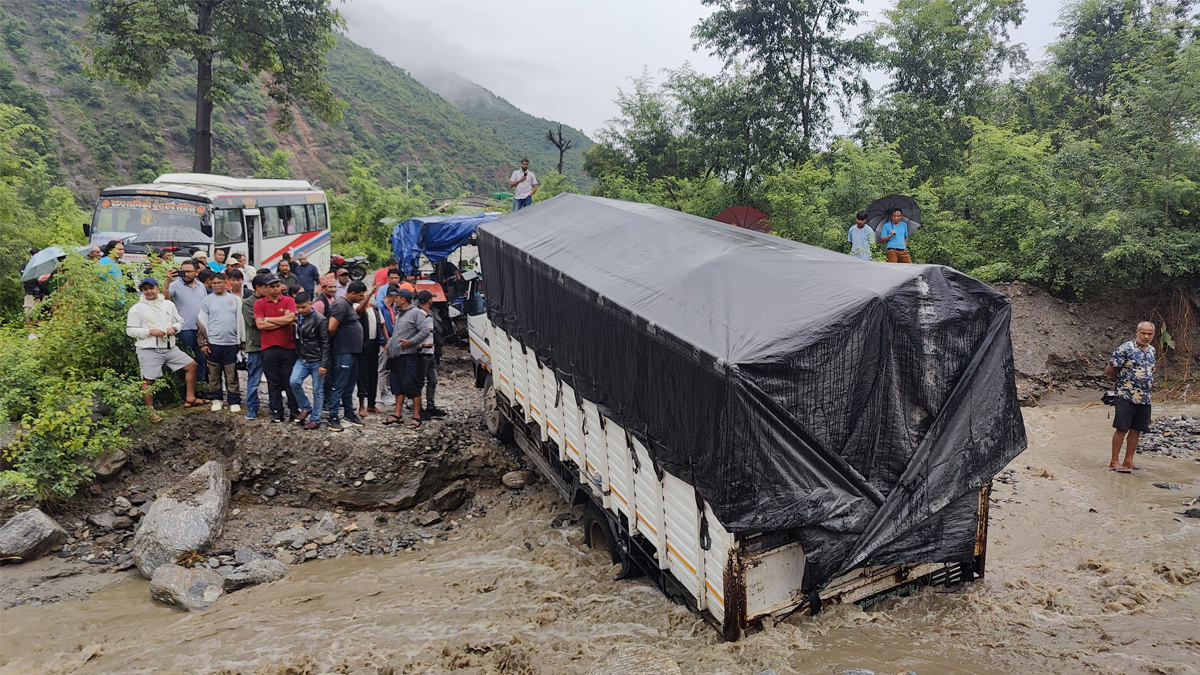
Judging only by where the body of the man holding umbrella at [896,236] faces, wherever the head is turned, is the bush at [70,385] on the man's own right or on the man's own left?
on the man's own right

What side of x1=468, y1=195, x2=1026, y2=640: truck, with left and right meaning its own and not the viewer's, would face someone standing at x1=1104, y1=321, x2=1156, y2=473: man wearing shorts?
right

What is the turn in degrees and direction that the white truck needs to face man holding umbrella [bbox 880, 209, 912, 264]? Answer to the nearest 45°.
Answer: approximately 45° to its right

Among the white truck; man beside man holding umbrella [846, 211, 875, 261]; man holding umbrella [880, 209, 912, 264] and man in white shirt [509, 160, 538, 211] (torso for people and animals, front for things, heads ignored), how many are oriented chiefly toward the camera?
3

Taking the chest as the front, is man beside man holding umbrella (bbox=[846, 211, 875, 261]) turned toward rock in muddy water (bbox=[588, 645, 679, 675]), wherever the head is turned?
yes

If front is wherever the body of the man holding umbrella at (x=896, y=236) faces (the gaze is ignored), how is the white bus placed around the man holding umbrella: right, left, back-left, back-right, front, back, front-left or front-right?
right
